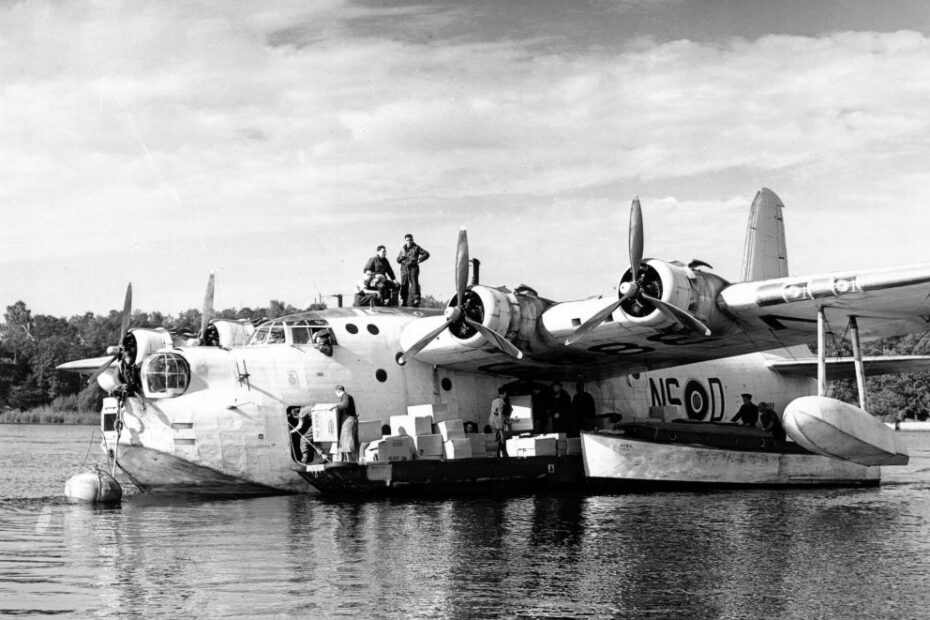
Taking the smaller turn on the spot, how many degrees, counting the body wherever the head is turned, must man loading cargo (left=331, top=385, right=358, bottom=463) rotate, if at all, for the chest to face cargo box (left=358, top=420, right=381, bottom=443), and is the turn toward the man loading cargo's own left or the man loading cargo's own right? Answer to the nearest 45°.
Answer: approximately 135° to the man loading cargo's own right

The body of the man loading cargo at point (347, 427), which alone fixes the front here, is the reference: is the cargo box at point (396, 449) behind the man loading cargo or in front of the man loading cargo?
behind

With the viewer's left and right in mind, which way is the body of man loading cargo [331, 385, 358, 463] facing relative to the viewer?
facing to the left of the viewer

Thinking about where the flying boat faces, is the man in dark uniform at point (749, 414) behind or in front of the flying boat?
behind

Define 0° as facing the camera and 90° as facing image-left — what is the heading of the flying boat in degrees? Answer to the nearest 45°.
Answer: approximately 45°

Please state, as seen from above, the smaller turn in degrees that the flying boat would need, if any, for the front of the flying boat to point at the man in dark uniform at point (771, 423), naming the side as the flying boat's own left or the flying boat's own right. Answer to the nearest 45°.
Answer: approximately 180°

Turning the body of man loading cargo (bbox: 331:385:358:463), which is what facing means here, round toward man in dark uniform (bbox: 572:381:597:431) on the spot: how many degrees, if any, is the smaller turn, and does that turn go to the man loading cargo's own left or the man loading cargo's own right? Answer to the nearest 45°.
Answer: approximately 135° to the man loading cargo's own right
